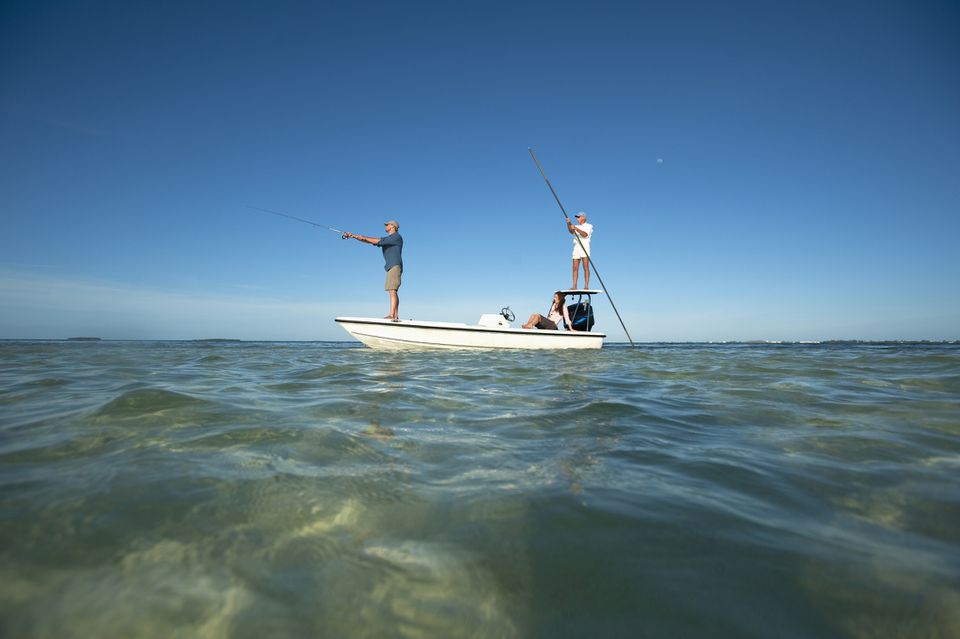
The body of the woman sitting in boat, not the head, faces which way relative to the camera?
to the viewer's left

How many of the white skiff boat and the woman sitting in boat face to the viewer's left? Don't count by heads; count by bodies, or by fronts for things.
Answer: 2

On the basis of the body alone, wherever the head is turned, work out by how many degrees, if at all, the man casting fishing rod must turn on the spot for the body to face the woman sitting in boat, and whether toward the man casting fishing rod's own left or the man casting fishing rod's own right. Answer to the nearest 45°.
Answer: approximately 180°

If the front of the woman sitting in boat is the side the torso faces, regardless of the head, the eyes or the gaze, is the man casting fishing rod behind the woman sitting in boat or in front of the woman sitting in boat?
in front

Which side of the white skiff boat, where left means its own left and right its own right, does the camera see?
left

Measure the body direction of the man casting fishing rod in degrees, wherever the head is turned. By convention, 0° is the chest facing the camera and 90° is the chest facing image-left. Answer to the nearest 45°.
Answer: approximately 90°
